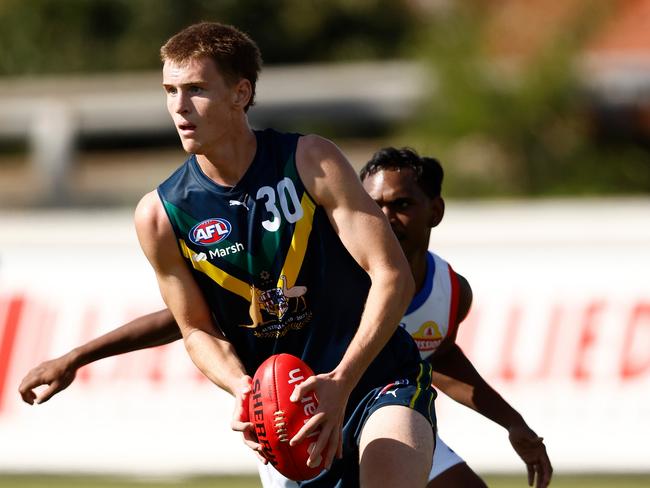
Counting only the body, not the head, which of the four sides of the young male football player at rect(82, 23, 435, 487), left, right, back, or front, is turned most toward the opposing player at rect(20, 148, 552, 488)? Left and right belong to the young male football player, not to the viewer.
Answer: back

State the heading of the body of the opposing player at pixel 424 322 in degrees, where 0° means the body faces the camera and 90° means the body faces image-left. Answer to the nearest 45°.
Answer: approximately 45°

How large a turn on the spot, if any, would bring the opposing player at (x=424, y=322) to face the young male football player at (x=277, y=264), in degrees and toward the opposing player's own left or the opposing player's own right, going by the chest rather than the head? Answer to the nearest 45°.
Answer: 0° — they already face them
